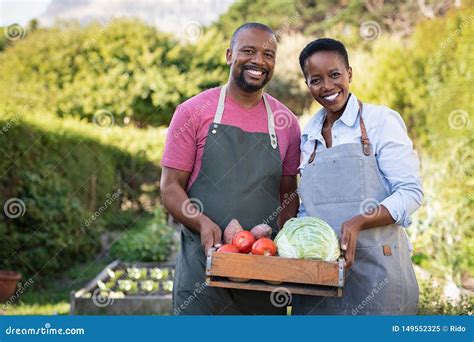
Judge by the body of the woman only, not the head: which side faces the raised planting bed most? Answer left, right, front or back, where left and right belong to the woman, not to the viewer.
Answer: right

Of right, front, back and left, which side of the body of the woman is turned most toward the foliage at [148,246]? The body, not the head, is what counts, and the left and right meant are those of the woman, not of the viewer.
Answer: right

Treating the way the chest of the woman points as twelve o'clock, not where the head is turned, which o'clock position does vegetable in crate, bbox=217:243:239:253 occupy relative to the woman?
The vegetable in crate is roughly at 1 o'clock from the woman.

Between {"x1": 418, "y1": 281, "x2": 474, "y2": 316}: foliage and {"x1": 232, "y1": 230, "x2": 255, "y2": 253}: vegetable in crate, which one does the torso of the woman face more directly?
the vegetable in crate

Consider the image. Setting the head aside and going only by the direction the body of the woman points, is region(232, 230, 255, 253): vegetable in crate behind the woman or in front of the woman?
in front

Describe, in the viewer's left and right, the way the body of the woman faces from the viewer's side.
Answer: facing the viewer and to the left of the viewer
